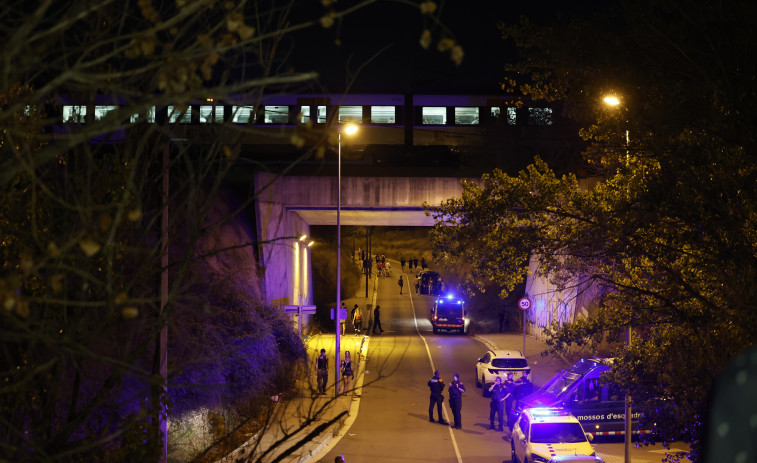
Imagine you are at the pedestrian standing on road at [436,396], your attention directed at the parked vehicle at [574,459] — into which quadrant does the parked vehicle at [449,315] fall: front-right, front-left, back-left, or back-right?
back-left

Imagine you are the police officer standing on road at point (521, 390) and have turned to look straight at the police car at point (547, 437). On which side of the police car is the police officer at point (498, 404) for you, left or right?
right

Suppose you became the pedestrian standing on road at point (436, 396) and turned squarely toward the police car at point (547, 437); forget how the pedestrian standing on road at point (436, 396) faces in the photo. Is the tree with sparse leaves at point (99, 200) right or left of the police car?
right
